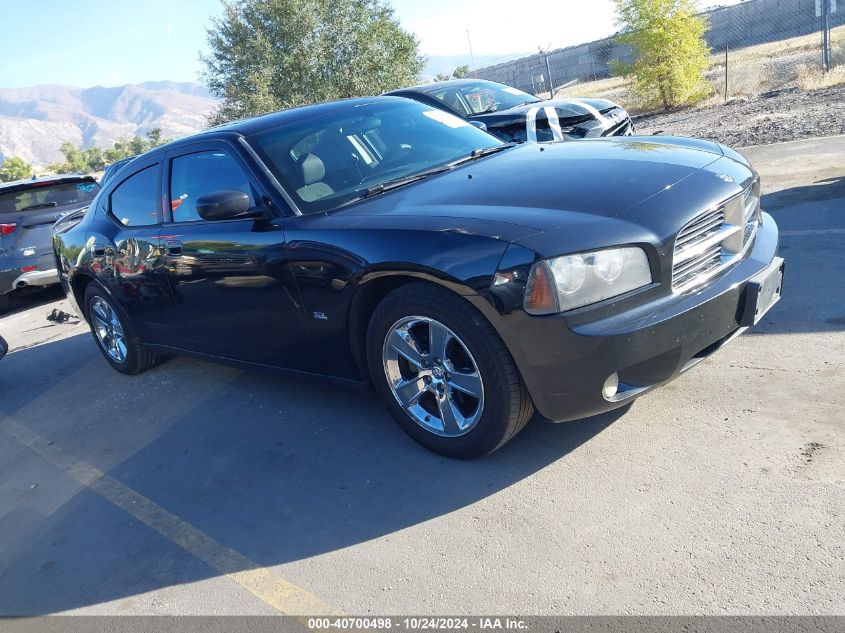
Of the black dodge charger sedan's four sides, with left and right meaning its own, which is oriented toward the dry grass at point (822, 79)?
left

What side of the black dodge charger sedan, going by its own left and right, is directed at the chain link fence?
left

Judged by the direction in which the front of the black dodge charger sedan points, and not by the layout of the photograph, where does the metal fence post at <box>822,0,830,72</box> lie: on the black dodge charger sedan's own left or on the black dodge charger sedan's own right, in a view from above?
on the black dodge charger sedan's own left

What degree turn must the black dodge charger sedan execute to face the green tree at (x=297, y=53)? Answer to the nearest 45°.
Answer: approximately 135° to its left

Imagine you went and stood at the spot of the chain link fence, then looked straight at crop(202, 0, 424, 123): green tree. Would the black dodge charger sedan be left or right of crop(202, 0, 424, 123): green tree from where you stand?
left

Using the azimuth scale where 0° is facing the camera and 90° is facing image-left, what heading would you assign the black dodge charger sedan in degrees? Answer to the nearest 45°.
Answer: approximately 315°
